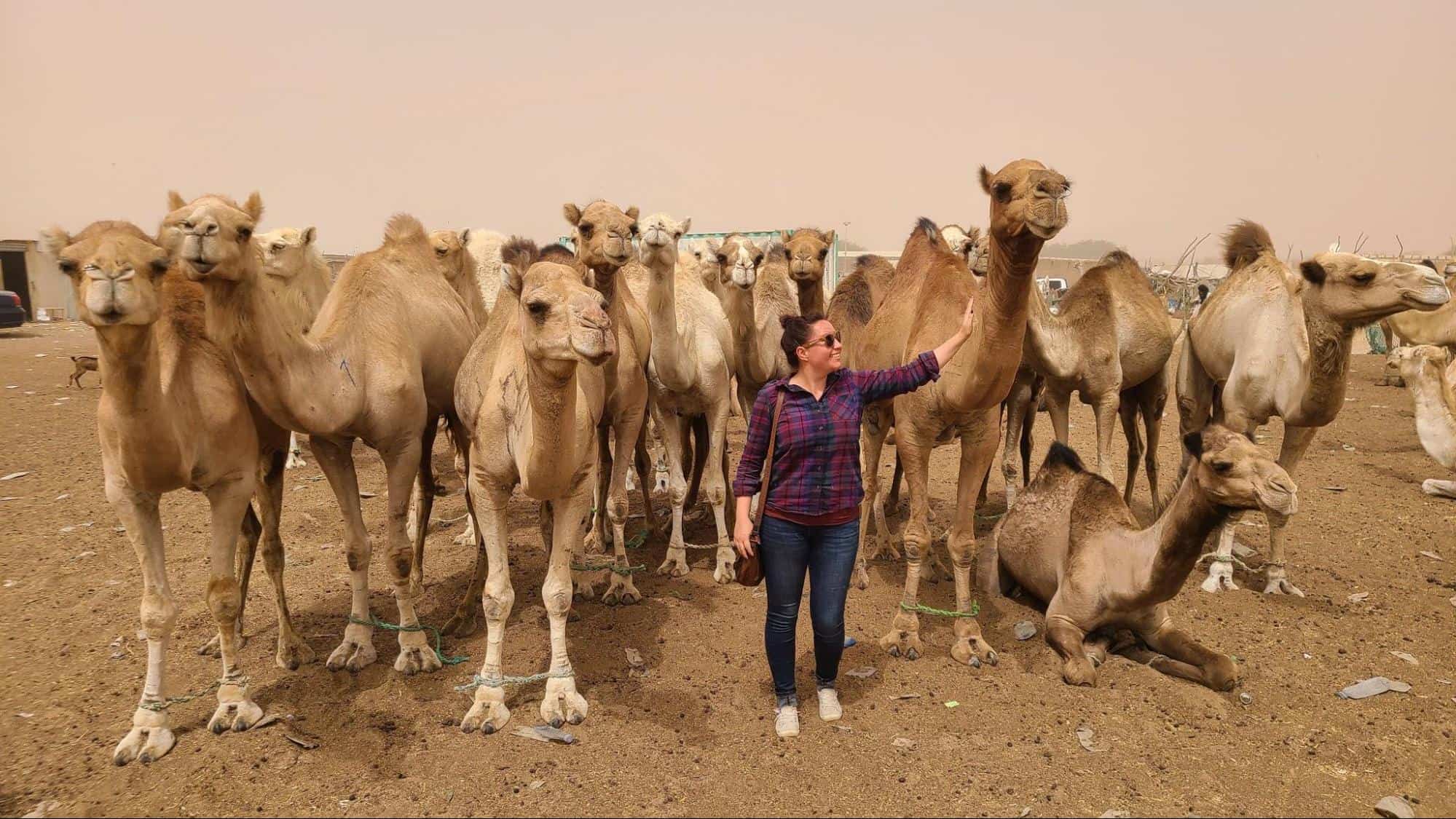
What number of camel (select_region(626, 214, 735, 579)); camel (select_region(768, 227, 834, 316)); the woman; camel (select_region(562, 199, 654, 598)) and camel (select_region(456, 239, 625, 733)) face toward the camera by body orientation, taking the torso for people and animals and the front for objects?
5

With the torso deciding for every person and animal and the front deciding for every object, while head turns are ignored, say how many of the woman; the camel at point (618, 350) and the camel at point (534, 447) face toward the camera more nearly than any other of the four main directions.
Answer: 3

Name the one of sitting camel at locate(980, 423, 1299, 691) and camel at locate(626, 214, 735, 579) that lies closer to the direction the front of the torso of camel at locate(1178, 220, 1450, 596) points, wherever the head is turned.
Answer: the sitting camel

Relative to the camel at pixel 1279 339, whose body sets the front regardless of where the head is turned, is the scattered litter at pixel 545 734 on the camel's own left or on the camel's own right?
on the camel's own right

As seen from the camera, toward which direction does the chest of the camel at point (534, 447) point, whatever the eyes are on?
toward the camera

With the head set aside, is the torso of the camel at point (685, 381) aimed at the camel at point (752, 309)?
no

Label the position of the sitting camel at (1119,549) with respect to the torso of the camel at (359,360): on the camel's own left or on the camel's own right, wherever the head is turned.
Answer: on the camel's own left

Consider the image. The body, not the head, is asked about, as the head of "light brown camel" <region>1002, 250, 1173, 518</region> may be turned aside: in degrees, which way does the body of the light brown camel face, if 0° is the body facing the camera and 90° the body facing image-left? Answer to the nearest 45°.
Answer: approximately 45°

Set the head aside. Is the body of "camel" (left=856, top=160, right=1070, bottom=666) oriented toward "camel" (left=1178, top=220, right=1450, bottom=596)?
no

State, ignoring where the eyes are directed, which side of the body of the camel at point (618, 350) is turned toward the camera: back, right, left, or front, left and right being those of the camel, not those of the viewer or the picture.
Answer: front

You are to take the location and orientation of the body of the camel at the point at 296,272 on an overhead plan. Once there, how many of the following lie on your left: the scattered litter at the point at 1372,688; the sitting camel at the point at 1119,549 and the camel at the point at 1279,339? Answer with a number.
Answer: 3

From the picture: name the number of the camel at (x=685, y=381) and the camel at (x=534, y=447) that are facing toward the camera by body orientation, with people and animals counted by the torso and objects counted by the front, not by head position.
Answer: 2

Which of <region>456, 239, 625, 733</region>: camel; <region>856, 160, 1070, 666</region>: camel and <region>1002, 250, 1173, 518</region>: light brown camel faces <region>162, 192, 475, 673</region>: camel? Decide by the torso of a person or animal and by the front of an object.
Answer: the light brown camel

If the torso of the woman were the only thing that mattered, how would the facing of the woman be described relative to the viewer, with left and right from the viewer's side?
facing the viewer

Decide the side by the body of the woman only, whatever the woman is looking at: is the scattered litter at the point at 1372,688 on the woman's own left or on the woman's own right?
on the woman's own left

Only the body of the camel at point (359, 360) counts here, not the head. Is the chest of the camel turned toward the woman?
no

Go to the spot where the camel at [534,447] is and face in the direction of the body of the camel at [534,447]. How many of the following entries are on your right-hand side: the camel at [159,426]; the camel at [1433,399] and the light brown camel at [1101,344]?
1

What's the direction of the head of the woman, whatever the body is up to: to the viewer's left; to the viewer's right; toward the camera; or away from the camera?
to the viewer's right

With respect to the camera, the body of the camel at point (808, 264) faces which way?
toward the camera
